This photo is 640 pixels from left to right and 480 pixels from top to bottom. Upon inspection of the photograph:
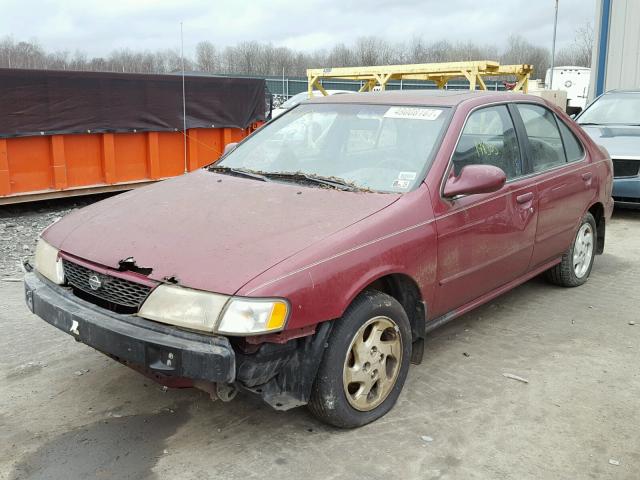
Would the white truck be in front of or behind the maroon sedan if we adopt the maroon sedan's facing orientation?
behind

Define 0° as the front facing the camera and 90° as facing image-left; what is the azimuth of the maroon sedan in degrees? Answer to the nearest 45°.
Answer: approximately 45°

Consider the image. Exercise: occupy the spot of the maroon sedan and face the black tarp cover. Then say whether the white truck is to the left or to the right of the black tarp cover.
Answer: right

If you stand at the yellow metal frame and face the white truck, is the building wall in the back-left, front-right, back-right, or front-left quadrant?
front-right

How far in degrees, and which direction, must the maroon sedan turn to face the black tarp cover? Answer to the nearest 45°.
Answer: approximately 90° to its right

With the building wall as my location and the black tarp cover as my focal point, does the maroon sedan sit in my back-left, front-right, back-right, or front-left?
front-left

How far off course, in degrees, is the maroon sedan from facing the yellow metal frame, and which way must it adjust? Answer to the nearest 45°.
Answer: approximately 135° to its right

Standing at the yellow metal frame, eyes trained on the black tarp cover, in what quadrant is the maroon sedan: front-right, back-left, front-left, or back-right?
front-left

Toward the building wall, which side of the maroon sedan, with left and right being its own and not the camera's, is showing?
back
